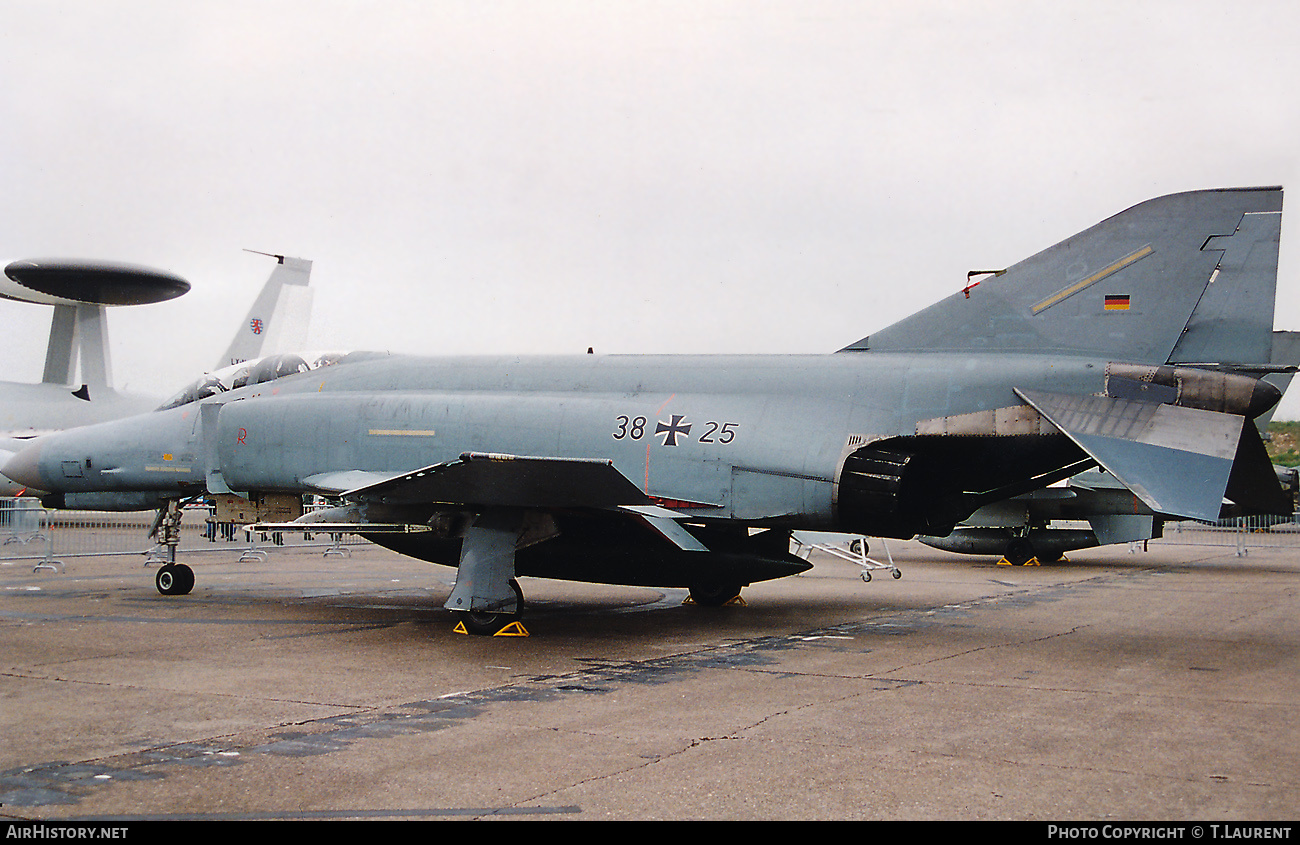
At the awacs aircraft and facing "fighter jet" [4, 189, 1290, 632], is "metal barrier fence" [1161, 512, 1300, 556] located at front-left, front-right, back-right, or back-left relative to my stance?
front-left

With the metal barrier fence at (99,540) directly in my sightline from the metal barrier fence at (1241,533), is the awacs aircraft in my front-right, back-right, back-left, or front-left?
front-right

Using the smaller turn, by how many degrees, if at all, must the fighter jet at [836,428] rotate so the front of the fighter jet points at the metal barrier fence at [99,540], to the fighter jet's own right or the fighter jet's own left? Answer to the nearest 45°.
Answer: approximately 45° to the fighter jet's own right

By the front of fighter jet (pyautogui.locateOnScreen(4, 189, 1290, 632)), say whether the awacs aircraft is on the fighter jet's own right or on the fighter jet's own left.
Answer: on the fighter jet's own right

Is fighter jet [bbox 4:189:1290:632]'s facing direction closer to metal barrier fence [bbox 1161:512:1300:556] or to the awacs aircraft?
the awacs aircraft

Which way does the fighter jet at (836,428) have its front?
to the viewer's left

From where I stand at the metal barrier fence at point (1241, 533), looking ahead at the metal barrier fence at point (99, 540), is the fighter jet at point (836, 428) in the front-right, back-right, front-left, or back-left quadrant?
front-left

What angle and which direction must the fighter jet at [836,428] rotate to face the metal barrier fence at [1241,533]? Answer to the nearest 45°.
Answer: approximately 135° to its right

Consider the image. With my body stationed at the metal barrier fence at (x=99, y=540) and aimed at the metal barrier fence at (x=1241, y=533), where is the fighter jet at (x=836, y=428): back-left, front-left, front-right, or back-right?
front-right
